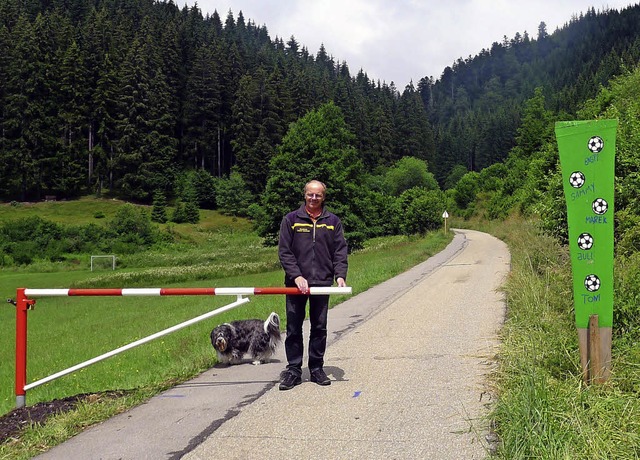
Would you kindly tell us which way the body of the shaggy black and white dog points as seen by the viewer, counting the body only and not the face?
to the viewer's left

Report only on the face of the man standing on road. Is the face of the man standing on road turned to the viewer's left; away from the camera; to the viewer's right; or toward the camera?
toward the camera

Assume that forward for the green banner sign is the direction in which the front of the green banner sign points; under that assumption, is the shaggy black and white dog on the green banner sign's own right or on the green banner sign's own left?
on the green banner sign's own right

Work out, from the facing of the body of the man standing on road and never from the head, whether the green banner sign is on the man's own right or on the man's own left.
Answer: on the man's own left

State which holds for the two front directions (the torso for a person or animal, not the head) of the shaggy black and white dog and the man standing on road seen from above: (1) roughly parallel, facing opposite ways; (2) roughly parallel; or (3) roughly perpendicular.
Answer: roughly perpendicular

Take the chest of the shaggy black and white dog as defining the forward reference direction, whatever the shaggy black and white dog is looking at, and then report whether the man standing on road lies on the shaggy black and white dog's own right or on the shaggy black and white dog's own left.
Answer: on the shaggy black and white dog's own left

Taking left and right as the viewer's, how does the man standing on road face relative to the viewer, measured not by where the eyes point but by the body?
facing the viewer

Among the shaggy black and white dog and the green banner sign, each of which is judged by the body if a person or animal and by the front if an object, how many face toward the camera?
1
